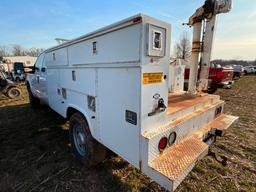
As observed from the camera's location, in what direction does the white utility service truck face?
facing away from the viewer and to the left of the viewer
